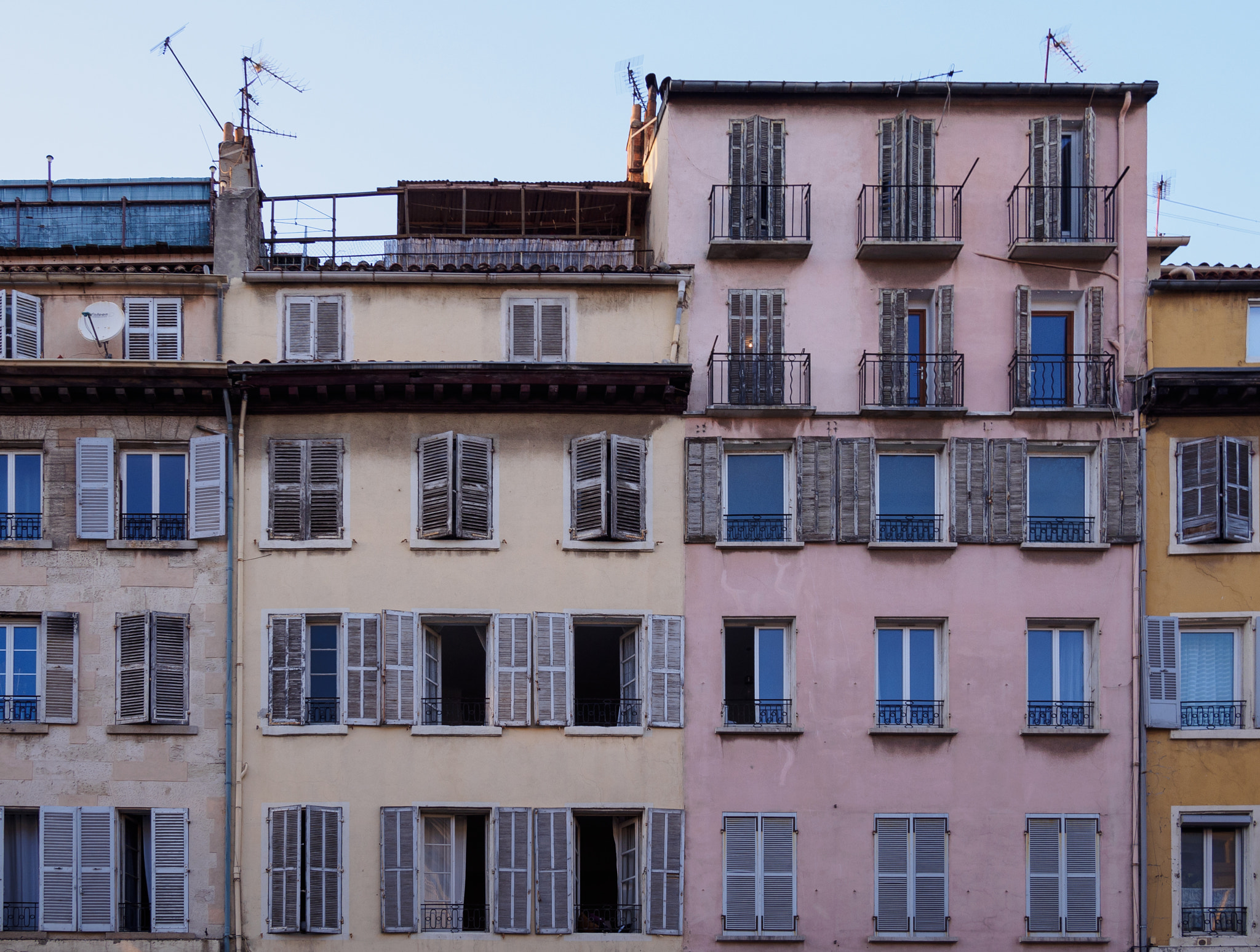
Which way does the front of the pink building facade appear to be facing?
toward the camera

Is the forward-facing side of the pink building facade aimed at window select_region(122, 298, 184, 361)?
no

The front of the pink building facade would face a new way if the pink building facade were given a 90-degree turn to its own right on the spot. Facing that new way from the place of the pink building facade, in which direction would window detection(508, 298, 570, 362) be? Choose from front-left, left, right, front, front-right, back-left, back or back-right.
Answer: front
